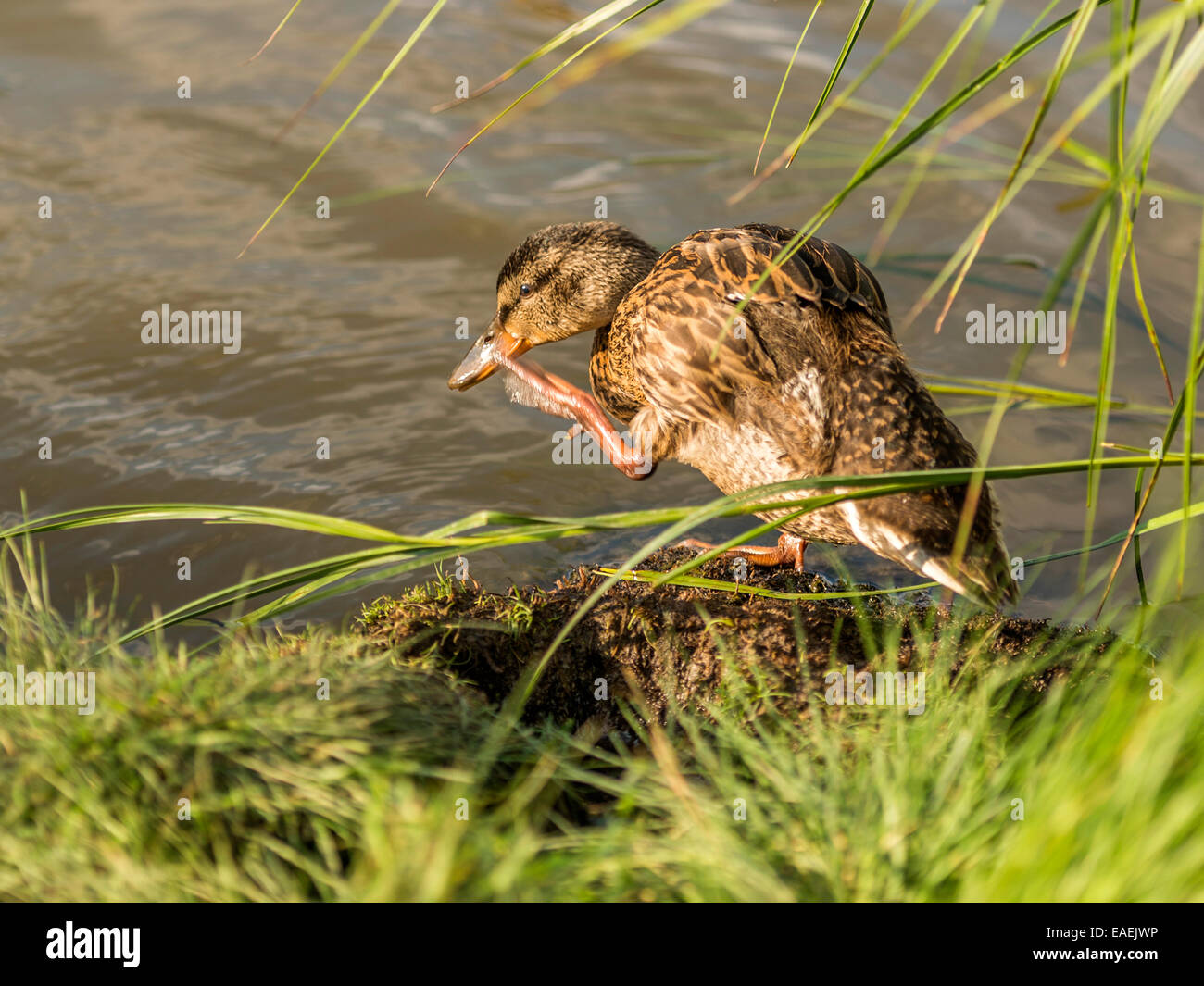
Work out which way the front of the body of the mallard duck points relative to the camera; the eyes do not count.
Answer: to the viewer's left
